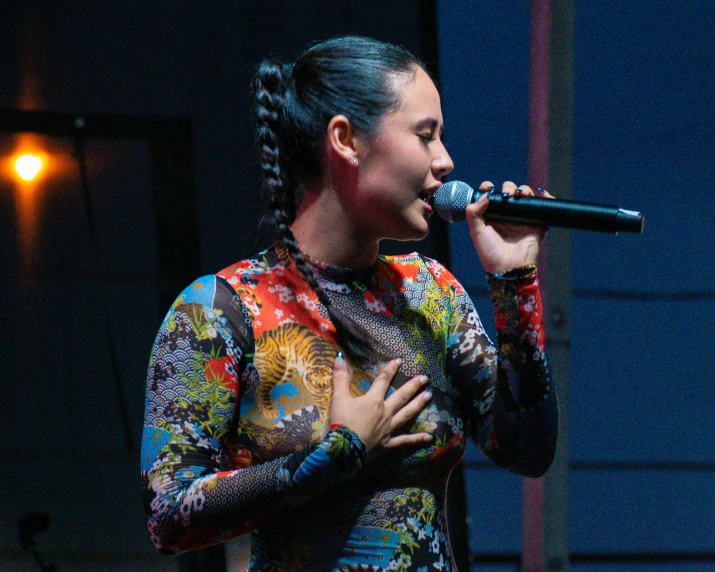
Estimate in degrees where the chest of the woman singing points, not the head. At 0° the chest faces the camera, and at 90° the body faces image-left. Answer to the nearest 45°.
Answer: approximately 315°

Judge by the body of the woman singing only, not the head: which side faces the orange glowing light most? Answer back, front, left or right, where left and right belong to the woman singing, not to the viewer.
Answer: back

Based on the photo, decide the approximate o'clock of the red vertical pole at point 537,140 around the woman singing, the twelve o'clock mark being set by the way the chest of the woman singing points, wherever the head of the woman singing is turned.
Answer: The red vertical pole is roughly at 8 o'clock from the woman singing.

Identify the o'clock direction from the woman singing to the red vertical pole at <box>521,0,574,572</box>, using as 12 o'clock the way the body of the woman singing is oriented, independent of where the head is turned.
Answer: The red vertical pole is roughly at 8 o'clock from the woman singing.

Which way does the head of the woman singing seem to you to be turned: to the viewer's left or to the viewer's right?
to the viewer's right
